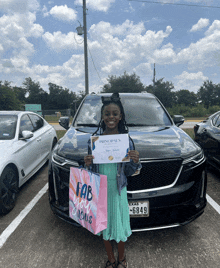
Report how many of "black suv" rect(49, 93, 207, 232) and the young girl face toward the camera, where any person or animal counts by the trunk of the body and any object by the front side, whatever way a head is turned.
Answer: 2

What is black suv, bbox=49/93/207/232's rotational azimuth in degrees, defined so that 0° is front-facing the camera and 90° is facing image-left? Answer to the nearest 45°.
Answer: approximately 0°

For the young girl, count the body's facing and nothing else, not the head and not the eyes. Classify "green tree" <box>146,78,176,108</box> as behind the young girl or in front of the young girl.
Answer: behind

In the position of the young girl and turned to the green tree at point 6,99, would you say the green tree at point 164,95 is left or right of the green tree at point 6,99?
right

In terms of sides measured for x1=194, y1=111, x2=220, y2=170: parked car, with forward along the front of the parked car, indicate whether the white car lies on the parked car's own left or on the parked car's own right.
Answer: on the parked car's own right

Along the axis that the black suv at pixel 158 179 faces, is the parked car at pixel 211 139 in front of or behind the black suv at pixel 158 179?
behind

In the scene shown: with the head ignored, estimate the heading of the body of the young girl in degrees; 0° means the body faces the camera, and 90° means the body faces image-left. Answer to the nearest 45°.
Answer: approximately 0°

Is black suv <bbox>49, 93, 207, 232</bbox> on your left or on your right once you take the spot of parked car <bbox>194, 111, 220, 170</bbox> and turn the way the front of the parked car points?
on your right

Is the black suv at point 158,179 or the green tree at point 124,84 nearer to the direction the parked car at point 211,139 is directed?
the black suv

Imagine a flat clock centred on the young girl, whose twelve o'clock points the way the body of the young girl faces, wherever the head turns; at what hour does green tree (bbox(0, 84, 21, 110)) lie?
The green tree is roughly at 5 o'clock from the young girl.

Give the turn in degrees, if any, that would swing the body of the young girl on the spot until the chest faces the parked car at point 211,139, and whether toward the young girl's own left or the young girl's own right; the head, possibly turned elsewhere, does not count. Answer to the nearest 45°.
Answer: approximately 135° to the young girl's own left
